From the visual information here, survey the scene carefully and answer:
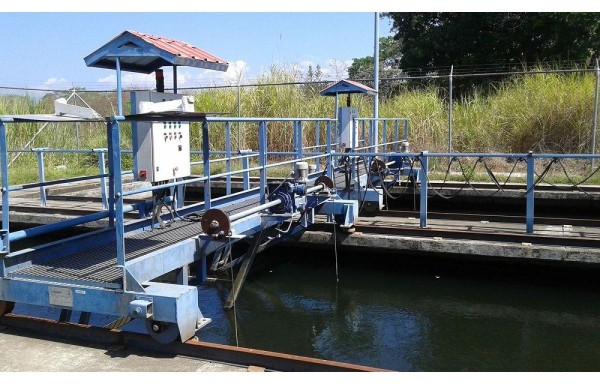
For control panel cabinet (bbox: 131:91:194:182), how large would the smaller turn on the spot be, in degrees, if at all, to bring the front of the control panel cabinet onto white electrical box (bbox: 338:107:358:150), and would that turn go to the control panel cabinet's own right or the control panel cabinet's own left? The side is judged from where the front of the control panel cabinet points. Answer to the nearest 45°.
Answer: approximately 90° to the control panel cabinet's own left

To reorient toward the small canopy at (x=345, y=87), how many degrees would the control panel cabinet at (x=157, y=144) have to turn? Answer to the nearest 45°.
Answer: approximately 90° to its left

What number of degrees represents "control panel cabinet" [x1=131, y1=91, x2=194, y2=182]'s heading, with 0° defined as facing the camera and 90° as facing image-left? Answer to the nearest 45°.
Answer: approximately 315°
